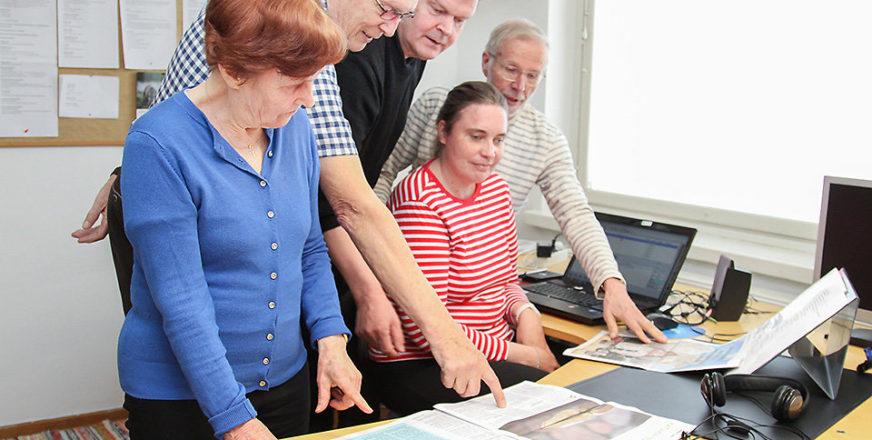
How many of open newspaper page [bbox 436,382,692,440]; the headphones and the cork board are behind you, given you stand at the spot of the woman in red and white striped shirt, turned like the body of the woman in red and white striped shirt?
1

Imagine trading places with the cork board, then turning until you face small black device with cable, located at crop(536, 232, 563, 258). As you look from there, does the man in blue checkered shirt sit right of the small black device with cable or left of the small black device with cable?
right

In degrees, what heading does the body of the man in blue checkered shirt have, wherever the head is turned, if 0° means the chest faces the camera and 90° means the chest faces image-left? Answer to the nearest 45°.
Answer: approximately 315°

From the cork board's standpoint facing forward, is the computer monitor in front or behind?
in front

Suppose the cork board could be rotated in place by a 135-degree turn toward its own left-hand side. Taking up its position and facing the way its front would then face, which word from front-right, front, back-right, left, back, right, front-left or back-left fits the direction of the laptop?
right

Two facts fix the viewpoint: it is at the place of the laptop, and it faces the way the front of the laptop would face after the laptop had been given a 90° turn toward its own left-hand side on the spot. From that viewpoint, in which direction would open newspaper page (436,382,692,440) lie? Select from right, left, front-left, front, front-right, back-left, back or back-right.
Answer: front-right

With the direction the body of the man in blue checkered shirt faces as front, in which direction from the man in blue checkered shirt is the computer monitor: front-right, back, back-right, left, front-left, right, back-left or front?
front-left

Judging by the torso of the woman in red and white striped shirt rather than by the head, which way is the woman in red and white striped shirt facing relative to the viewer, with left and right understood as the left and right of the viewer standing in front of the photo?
facing the viewer and to the right of the viewer

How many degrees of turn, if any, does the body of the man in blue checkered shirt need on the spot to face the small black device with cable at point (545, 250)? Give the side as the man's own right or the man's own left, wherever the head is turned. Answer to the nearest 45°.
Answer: approximately 90° to the man's own left

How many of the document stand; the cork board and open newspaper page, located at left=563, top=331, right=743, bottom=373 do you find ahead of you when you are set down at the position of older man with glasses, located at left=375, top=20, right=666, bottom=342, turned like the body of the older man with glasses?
2

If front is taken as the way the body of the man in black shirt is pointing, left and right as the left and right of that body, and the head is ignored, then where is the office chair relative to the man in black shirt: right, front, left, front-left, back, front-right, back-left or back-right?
right

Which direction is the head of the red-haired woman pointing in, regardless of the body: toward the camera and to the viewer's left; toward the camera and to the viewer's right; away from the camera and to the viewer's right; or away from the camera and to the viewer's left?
toward the camera and to the viewer's right

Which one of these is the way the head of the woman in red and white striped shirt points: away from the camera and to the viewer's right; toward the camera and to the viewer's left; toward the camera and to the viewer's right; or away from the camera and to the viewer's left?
toward the camera and to the viewer's right

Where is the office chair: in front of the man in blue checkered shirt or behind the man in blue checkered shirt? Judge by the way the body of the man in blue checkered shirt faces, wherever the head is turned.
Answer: behind

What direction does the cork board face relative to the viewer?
toward the camera
